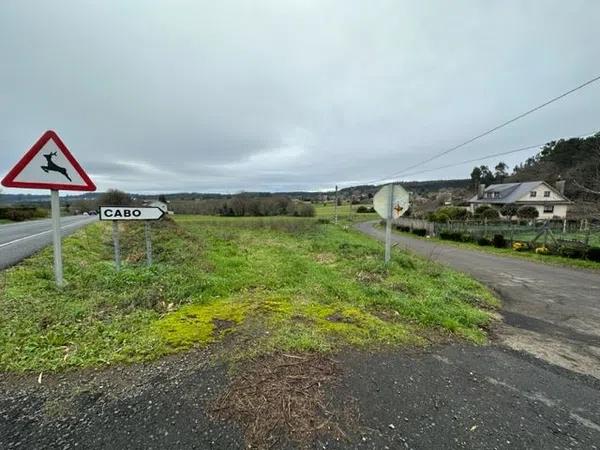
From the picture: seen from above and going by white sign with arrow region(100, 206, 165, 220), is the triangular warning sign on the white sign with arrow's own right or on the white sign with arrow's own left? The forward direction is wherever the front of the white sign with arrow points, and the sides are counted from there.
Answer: on the white sign with arrow's own right

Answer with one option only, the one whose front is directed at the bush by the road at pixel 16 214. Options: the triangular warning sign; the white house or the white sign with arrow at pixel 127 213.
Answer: the white house

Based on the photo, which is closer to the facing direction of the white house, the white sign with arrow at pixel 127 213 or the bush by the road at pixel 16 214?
the bush by the road

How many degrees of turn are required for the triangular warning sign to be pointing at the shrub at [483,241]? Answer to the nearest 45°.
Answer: approximately 90° to its left

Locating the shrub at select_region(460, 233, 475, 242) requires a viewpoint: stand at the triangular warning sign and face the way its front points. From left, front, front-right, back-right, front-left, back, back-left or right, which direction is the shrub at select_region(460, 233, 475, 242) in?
left

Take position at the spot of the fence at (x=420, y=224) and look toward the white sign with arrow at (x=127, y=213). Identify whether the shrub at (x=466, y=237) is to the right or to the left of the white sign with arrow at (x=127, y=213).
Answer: left

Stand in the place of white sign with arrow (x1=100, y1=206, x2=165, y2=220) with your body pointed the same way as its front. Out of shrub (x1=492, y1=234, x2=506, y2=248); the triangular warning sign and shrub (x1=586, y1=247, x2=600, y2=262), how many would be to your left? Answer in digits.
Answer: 2

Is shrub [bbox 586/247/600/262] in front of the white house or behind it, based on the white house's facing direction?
in front

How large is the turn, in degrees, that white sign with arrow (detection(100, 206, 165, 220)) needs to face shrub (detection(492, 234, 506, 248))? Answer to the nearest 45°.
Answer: approximately 90° to its left

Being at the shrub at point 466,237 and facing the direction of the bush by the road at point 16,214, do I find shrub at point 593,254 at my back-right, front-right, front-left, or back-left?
back-left

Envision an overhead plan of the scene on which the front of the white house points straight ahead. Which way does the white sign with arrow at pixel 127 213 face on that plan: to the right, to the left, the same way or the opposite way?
to the left

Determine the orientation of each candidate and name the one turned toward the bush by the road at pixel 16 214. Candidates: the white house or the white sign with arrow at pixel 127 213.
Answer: the white house

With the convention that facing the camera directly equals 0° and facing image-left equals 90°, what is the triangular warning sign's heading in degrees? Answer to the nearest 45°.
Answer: approximately 0°

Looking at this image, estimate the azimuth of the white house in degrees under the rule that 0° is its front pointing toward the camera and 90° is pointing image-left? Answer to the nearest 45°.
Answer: approximately 45°

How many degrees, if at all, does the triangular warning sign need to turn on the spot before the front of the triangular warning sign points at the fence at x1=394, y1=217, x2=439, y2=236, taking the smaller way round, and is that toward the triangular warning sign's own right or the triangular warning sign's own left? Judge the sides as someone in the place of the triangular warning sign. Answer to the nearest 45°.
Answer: approximately 90° to the triangular warning sign's own left

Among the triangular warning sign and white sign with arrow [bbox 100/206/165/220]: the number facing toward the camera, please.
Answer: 2
